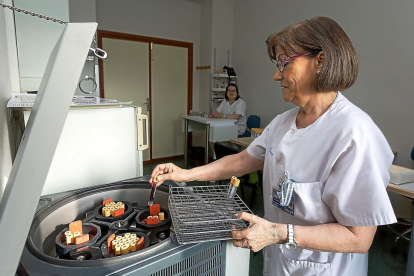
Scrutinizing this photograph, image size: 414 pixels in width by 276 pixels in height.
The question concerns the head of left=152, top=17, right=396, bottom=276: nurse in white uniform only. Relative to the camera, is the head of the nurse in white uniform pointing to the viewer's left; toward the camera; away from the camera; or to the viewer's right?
to the viewer's left

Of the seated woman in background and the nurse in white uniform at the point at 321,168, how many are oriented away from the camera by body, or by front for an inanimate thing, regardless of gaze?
0

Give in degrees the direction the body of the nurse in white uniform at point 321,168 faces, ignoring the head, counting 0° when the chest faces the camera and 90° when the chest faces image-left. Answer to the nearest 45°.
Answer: approximately 45°

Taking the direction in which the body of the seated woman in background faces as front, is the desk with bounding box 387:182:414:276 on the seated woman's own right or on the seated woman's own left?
on the seated woman's own left

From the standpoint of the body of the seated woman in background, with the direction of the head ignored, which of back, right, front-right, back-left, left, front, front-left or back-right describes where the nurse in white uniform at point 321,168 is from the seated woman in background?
front-left

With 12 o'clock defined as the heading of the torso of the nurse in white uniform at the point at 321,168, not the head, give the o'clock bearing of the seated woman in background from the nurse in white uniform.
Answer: The seated woman in background is roughly at 4 o'clock from the nurse in white uniform.

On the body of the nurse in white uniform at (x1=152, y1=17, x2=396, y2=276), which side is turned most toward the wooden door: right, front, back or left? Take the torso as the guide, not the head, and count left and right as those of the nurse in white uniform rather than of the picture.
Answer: right
